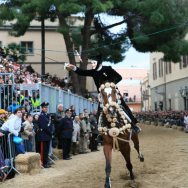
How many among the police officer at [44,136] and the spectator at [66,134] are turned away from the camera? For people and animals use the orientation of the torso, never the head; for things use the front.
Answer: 0

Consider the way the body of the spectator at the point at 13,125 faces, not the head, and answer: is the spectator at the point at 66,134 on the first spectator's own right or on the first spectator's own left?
on the first spectator's own left

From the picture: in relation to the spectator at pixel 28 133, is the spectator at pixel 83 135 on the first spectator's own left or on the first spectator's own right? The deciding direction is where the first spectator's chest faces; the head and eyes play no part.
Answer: on the first spectator's own left

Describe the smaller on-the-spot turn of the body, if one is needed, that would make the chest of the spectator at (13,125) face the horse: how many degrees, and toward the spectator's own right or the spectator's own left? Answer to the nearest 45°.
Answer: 0° — they already face it

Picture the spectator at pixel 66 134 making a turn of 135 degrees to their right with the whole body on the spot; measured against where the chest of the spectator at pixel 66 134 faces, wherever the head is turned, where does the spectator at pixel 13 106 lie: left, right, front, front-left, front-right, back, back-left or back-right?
front-left

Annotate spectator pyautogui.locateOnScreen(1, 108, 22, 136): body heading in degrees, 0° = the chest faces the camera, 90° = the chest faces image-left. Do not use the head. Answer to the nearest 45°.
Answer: approximately 315°

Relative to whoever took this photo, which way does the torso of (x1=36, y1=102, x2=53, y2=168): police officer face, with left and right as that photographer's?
facing the viewer and to the right of the viewer

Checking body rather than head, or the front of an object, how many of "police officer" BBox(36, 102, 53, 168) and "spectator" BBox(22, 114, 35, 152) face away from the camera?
0

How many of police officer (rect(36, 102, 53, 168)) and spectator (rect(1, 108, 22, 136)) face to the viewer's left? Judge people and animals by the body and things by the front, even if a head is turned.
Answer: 0

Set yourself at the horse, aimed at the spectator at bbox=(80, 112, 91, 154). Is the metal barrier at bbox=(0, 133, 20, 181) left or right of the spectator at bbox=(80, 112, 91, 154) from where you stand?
left

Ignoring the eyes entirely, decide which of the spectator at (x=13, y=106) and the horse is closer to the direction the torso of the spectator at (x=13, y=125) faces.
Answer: the horse

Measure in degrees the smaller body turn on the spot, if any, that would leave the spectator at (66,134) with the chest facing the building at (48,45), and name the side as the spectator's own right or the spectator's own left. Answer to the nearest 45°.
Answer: approximately 135° to the spectator's own left
